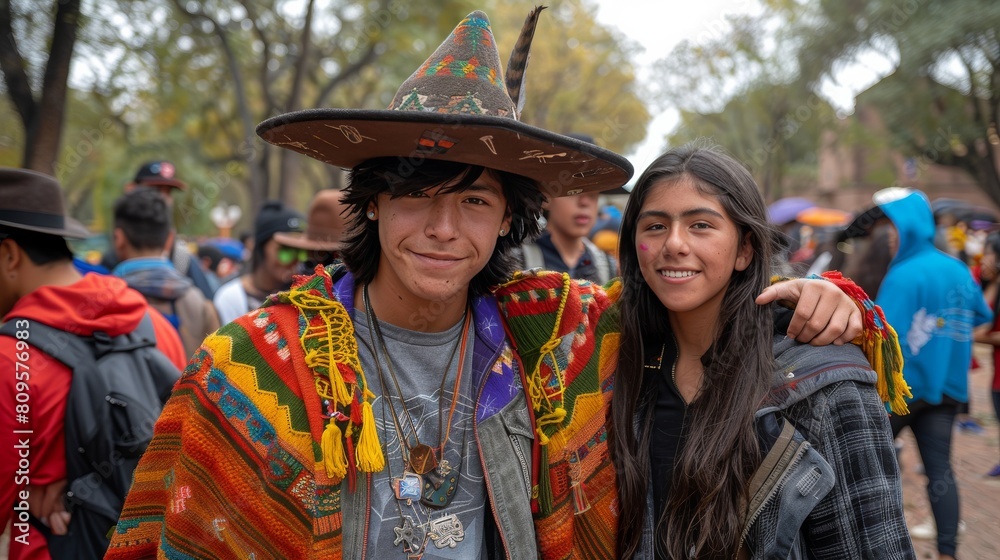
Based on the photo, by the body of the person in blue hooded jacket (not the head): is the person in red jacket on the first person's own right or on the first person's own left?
on the first person's own left

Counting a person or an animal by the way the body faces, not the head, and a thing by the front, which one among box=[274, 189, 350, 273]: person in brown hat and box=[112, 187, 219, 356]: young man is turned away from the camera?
box=[112, 187, 219, 356]: young man

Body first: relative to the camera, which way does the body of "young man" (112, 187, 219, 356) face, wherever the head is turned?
away from the camera

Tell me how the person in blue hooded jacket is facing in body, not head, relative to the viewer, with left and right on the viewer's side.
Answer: facing away from the viewer and to the left of the viewer

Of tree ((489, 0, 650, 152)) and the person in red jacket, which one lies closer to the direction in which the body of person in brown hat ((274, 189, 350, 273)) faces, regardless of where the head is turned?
the person in red jacket

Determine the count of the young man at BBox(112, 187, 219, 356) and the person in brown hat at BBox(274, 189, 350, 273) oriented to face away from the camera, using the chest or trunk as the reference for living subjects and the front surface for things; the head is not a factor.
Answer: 1
